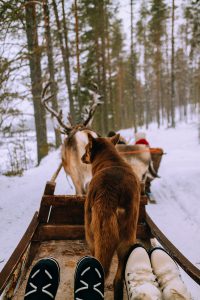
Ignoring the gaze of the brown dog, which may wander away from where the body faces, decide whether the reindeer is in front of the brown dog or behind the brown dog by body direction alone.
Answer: in front

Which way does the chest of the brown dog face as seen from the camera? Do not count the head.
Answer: away from the camera
